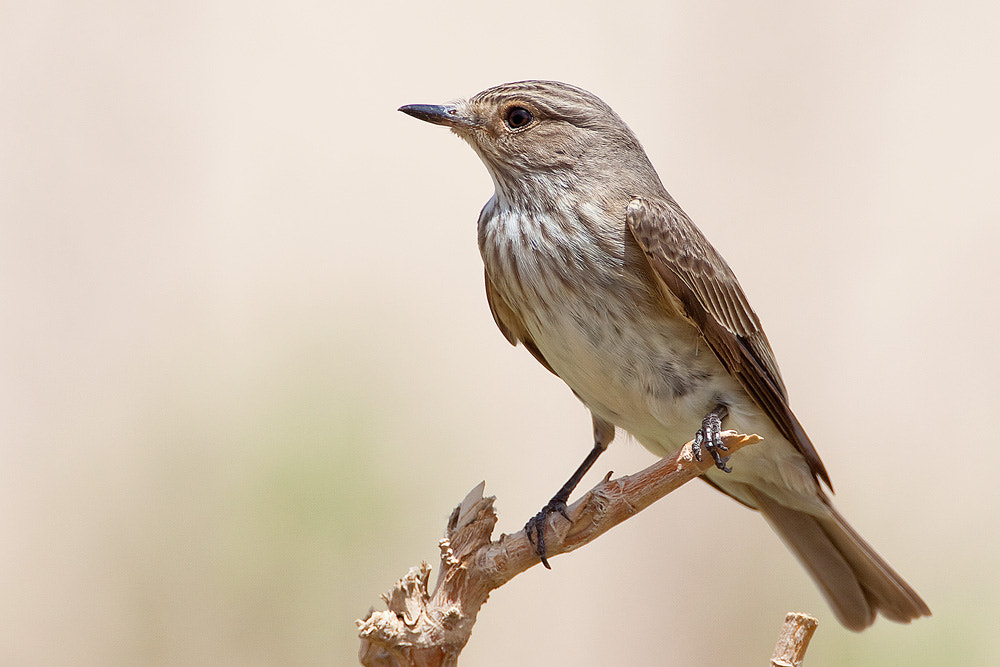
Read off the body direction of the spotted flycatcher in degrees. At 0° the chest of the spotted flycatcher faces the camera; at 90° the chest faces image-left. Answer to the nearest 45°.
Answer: approximately 45°
